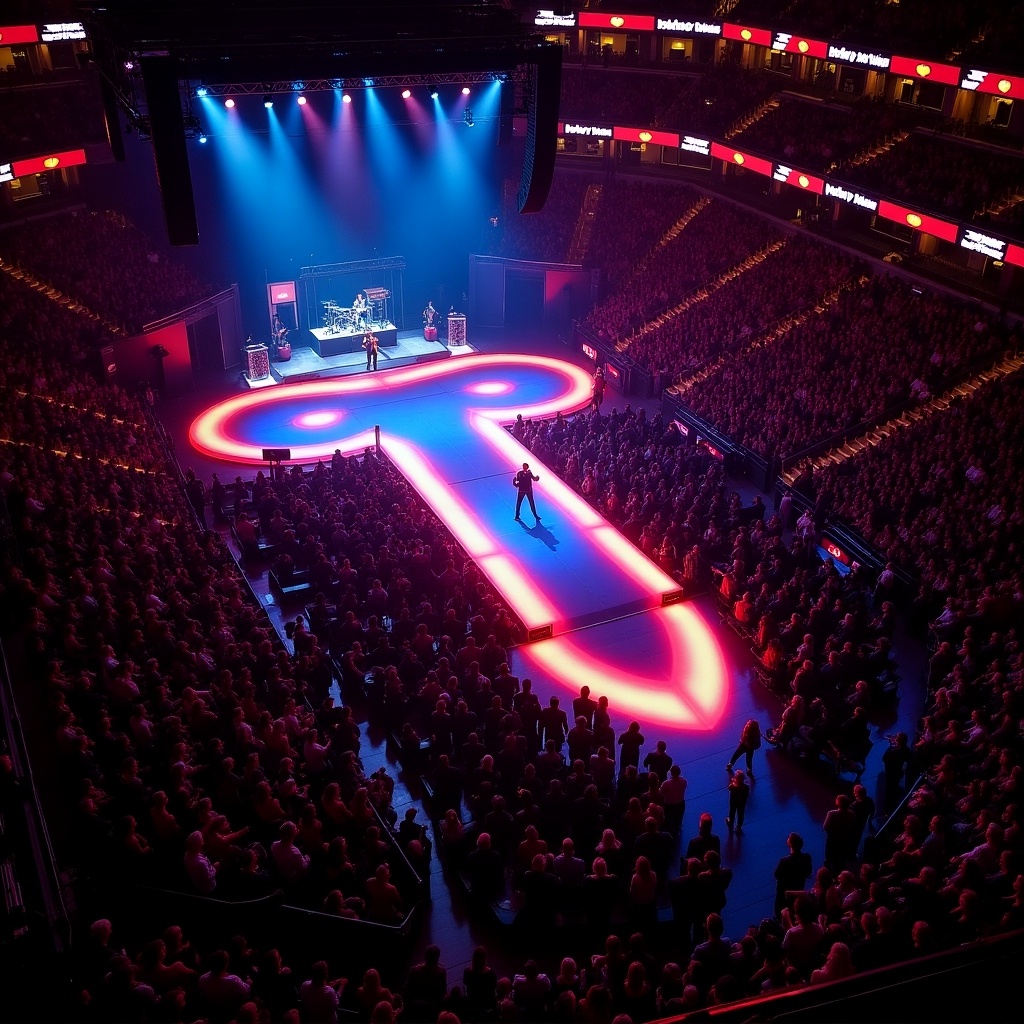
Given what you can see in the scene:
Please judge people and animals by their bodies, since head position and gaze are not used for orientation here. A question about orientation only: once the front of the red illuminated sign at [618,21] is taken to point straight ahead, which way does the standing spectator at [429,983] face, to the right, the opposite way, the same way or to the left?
the opposite way

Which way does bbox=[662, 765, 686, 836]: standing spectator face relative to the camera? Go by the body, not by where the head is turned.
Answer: away from the camera

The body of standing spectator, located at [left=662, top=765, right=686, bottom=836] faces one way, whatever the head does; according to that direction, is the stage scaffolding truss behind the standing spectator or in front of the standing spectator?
in front

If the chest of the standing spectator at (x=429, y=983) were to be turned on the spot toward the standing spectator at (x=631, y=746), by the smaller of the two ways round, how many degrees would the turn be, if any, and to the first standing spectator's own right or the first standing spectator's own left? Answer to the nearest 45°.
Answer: approximately 45° to the first standing spectator's own right

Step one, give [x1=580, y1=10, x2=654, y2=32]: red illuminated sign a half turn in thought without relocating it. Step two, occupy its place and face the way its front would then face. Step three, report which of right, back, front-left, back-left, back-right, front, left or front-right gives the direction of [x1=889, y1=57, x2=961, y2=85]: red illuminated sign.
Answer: back-right

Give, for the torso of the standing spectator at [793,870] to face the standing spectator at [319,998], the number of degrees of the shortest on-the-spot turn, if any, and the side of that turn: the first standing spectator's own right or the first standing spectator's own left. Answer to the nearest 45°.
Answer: approximately 90° to the first standing spectator's own left

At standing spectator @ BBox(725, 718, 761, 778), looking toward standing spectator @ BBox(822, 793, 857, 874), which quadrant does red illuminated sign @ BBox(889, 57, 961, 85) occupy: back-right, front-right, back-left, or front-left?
back-left

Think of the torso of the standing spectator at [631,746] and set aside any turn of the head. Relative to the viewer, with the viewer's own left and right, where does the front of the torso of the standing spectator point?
facing away from the viewer

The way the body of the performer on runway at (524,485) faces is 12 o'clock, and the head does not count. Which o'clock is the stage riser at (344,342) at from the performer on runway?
The stage riser is roughly at 5 o'clock from the performer on runway.

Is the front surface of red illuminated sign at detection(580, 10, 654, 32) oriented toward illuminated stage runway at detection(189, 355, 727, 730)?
yes

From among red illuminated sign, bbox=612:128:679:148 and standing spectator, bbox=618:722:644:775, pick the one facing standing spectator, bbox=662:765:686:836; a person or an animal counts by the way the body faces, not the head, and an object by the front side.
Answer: the red illuminated sign

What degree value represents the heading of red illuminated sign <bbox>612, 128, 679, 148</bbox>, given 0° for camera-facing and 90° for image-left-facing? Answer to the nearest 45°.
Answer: approximately 0°

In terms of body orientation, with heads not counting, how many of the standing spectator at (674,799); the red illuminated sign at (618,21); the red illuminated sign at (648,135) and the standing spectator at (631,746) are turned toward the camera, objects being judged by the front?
2

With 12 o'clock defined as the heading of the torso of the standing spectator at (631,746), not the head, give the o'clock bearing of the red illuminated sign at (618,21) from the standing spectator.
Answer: The red illuminated sign is roughly at 12 o'clock from the standing spectator.

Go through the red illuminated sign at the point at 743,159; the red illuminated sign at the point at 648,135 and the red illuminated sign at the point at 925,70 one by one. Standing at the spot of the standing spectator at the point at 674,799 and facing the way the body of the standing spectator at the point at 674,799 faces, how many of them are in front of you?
3

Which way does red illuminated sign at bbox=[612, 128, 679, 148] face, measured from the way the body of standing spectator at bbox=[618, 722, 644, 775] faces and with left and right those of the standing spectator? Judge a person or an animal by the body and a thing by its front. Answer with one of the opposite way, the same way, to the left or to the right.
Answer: the opposite way

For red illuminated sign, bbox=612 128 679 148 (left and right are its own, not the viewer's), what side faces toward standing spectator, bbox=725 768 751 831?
front
